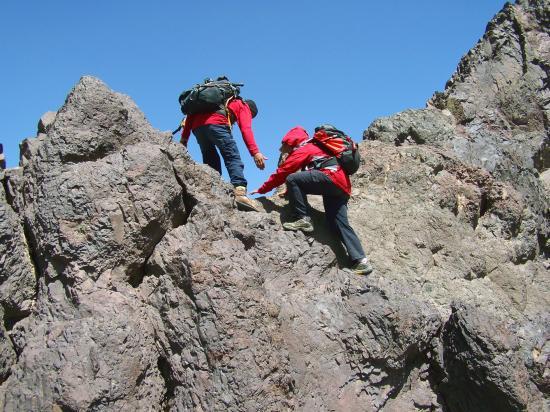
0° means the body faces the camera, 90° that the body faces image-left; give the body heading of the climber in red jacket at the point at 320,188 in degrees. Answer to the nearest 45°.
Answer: approximately 90°
